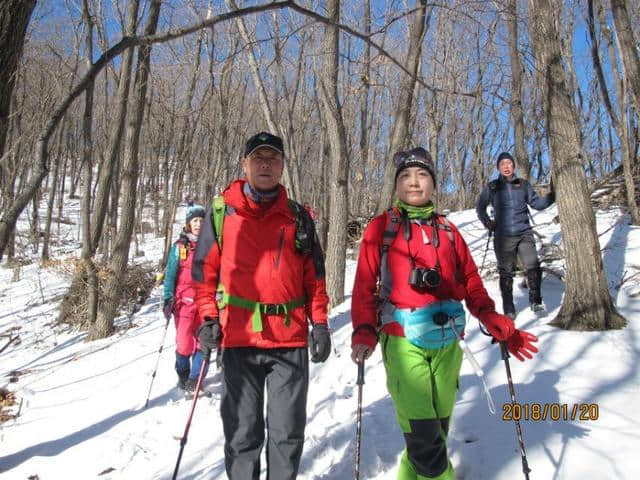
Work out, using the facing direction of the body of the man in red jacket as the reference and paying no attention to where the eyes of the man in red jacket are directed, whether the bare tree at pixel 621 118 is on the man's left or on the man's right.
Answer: on the man's left

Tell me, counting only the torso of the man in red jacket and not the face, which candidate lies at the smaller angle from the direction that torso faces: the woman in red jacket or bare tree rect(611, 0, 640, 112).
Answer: the woman in red jacket

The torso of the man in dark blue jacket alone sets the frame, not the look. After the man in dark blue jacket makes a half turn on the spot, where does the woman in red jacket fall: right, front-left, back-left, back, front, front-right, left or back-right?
back

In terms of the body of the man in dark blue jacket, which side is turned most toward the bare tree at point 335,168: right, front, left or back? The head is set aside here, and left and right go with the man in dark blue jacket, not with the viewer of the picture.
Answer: right

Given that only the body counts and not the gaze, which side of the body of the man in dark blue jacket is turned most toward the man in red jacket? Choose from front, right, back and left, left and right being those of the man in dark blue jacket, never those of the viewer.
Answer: front

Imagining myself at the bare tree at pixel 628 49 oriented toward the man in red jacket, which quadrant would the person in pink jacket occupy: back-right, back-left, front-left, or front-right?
front-right

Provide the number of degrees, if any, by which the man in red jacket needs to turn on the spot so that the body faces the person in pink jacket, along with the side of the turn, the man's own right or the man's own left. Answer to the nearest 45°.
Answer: approximately 180°

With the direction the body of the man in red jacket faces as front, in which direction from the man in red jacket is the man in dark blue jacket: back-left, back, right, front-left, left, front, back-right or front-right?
back-left

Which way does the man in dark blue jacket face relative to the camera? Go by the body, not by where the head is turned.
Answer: toward the camera

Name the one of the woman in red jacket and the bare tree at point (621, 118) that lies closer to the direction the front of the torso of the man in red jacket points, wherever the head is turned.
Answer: the woman in red jacket

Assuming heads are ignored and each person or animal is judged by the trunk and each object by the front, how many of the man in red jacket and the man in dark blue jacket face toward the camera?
2

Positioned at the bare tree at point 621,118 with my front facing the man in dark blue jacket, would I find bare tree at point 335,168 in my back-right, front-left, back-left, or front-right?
front-right

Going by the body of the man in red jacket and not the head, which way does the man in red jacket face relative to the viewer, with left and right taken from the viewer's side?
facing the viewer

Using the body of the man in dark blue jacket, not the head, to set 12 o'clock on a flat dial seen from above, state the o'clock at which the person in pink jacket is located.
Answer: The person in pink jacket is roughly at 2 o'clock from the man in dark blue jacket.
